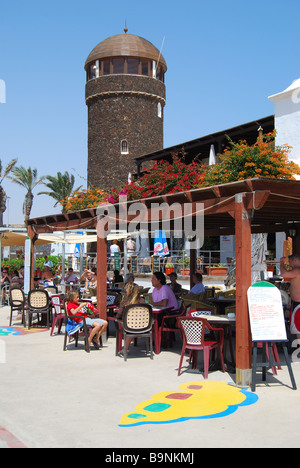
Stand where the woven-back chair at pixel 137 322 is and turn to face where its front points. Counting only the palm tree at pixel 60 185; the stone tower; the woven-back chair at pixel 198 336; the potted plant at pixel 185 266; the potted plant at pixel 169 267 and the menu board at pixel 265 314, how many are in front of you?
4

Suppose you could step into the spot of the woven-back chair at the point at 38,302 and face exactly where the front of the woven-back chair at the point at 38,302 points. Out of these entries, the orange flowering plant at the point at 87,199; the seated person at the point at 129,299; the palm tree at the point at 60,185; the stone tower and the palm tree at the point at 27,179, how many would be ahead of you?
4

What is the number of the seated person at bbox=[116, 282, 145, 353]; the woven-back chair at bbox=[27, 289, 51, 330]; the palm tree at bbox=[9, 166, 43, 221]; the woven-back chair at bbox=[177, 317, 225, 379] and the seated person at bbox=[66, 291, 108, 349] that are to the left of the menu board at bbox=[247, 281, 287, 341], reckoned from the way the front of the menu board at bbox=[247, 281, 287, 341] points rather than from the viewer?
0

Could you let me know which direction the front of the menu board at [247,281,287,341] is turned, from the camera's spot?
facing the viewer

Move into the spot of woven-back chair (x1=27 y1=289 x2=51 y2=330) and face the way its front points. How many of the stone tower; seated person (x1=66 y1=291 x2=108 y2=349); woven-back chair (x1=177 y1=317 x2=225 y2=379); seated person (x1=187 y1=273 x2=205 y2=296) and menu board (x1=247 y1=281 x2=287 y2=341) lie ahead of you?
1

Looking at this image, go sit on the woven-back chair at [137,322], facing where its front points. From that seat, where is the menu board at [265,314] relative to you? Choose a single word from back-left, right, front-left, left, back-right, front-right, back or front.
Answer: back-right

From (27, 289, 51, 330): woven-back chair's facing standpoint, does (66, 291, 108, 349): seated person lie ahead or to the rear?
to the rear

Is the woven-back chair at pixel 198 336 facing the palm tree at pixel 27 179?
no

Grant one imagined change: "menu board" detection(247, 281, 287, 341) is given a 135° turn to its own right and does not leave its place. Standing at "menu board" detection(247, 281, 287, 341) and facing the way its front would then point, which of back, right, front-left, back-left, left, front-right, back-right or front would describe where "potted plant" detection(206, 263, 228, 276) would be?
front-right

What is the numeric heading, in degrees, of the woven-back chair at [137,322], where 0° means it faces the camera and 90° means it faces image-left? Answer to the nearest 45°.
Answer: approximately 180°

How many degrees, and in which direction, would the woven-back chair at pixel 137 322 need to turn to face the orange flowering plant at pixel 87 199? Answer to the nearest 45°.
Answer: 0° — it already faces it

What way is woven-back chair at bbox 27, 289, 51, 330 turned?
away from the camera

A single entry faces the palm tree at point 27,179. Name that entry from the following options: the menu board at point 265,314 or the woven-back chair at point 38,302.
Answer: the woven-back chair

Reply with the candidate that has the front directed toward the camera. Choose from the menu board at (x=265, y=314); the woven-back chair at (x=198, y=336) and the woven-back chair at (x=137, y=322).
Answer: the menu board

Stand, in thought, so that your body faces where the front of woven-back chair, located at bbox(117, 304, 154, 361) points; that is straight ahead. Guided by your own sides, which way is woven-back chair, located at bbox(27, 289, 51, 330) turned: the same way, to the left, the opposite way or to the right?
the same way

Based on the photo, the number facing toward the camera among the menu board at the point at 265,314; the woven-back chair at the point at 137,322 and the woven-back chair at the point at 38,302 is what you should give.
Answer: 1

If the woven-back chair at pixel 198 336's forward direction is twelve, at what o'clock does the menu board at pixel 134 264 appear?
The menu board is roughly at 10 o'clock from the woven-back chair.

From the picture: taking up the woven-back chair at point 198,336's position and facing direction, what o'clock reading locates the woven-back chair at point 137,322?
the woven-back chair at point 137,322 is roughly at 9 o'clock from the woven-back chair at point 198,336.

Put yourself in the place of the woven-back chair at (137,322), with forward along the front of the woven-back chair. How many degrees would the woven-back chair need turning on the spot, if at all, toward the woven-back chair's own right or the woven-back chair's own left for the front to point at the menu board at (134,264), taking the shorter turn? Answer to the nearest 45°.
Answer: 0° — it already faces it

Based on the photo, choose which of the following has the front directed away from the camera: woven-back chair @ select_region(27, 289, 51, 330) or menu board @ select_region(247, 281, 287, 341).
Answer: the woven-back chair
